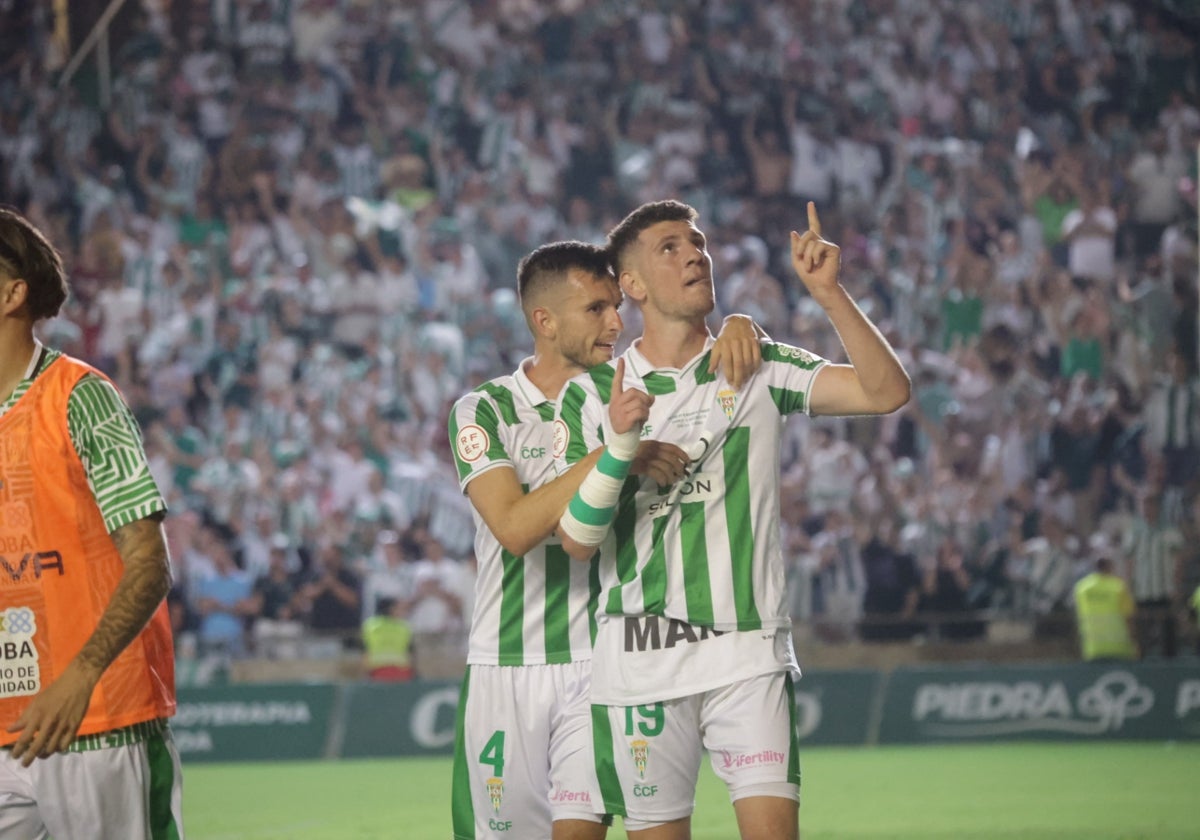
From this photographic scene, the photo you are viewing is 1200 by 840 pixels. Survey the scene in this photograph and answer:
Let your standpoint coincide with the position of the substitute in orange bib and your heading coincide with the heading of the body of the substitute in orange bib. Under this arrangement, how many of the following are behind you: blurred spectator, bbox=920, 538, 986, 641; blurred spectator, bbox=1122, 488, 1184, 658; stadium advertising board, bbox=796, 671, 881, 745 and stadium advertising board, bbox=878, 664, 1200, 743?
4

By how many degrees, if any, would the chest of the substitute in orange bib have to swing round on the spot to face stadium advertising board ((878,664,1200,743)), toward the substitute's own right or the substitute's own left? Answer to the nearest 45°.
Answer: approximately 180°

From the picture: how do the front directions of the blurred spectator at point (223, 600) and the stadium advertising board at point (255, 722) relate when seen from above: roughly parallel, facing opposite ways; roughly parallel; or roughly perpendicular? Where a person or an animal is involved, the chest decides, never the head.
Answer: roughly parallel

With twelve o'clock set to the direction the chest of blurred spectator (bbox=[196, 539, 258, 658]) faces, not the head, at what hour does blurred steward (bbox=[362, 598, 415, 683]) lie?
blurred steward (bbox=[362, 598, 415, 683]) is roughly at 10 o'clock from blurred spectator (bbox=[196, 539, 258, 658]).

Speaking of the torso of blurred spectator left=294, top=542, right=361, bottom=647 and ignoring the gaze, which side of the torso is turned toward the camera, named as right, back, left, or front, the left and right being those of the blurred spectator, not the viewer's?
front

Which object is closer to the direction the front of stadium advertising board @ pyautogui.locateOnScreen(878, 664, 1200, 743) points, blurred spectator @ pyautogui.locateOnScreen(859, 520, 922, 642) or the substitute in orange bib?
the substitute in orange bib

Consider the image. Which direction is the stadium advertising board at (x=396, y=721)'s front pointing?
toward the camera

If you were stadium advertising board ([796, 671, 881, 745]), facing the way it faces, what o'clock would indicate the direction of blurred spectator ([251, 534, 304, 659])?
The blurred spectator is roughly at 3 o'clock from the stadium advertising board.

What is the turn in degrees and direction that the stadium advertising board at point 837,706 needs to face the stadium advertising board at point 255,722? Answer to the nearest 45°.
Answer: approximately 90° to its right

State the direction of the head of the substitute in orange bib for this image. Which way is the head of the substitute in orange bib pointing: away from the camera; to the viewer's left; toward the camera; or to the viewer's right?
to the viewer's left

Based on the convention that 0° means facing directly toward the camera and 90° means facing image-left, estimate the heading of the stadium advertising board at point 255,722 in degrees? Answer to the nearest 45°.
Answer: approximately 0°

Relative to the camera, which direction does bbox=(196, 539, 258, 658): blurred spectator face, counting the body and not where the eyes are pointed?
toward the camera

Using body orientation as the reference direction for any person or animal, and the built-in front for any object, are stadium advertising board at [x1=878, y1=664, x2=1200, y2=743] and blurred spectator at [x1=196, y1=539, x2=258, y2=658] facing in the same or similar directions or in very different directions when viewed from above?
same or similar directions

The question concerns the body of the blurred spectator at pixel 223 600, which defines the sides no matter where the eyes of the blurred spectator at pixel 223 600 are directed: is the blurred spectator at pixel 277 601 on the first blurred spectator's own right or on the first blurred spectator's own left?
on the first blurred spectator's own left

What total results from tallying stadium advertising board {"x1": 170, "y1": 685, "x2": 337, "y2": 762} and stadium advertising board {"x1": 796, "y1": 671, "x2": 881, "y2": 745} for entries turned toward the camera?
2
